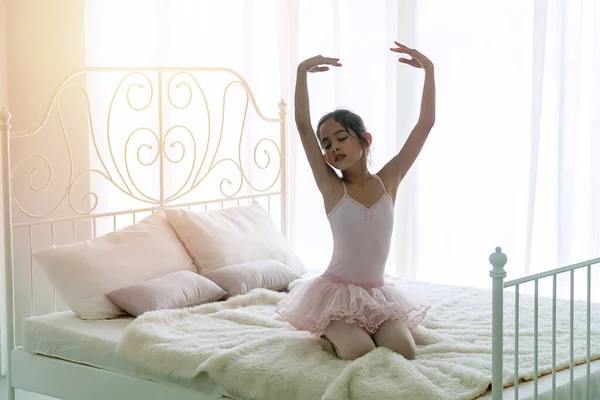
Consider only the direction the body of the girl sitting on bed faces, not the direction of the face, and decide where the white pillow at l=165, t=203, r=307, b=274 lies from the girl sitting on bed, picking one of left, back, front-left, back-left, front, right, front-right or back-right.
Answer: back-right

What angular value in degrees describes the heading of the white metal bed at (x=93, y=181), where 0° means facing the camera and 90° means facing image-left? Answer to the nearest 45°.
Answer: approximately 315°

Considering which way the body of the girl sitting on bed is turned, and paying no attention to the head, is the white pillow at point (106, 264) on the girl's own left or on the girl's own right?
on the girl's own right

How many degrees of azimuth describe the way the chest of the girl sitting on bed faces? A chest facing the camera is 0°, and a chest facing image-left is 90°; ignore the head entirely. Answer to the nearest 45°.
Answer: approximately 0°
